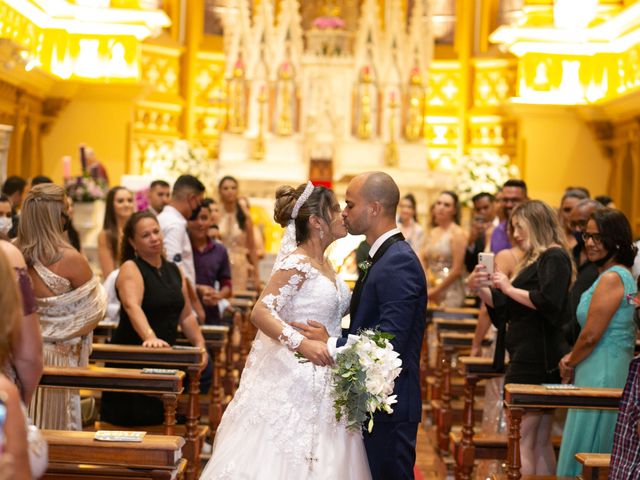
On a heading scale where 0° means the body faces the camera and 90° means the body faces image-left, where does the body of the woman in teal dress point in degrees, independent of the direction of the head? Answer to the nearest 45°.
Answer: approximately 90°

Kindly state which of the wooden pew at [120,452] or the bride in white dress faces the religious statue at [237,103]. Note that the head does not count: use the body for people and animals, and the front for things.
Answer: the wooden pew

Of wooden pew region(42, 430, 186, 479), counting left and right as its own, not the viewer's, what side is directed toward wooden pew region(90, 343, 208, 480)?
front

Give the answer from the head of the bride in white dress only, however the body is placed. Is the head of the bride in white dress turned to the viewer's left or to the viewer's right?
to the viewer's right

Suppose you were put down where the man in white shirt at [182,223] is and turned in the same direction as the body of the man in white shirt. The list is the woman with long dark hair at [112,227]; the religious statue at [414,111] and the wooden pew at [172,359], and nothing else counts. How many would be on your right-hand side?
1

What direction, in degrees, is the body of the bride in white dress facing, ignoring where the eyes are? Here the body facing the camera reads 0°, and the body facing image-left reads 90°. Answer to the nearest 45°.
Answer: approximately 315°

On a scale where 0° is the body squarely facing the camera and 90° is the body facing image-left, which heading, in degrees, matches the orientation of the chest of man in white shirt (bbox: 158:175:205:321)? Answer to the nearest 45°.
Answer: approximately 270°

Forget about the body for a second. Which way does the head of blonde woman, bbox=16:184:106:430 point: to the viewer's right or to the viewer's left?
to the viewer's right

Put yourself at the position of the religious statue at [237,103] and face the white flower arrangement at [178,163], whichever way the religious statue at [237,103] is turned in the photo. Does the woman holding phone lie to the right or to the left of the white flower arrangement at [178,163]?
left

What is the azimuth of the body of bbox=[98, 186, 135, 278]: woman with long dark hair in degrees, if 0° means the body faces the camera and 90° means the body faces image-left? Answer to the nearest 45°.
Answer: approximately 315°

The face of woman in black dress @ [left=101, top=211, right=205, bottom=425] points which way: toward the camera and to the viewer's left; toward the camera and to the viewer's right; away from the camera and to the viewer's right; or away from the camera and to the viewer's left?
toward the camera and to the viewer's right
